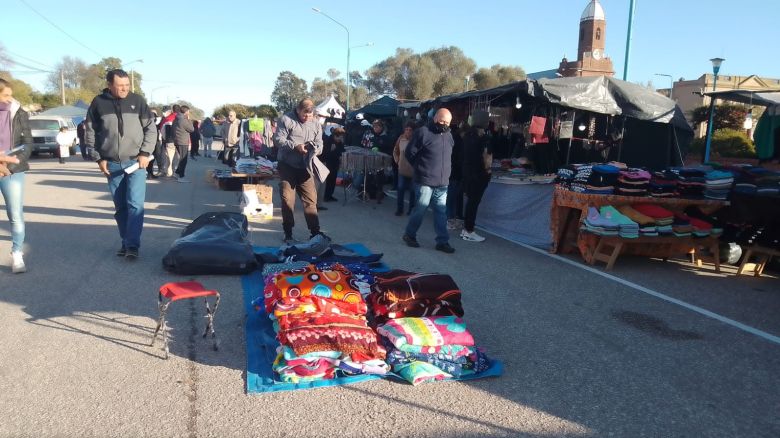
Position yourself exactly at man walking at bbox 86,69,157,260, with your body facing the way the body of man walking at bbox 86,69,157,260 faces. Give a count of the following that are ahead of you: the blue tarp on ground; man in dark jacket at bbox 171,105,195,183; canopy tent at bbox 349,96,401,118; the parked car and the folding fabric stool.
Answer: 2

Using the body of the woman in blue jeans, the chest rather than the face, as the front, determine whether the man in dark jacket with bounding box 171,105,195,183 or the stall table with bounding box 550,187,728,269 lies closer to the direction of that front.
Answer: the stall table

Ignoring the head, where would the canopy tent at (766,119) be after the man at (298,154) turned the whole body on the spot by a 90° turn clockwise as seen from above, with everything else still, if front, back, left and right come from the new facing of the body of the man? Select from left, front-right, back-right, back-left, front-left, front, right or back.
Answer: back-left

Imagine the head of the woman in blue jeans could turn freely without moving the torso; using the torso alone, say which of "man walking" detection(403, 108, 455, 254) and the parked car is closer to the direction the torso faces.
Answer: the man walking

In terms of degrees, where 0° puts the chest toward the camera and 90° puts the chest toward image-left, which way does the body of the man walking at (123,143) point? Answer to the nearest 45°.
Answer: approximately 0°

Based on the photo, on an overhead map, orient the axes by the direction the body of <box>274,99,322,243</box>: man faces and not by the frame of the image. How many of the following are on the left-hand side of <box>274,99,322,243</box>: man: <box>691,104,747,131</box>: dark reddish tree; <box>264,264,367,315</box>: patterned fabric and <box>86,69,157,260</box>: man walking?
1

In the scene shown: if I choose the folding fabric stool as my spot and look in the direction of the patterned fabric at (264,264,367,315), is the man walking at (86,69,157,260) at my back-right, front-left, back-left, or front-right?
back-left

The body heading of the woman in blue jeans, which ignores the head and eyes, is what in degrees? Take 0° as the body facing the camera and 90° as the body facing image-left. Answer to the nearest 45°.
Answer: approximately 0°

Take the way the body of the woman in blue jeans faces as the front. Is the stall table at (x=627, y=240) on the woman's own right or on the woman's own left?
on the woman's own left
